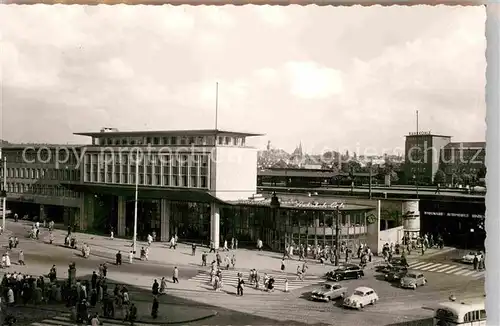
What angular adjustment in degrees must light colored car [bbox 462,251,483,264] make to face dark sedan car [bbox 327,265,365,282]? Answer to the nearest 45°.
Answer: approximately 45° to its right

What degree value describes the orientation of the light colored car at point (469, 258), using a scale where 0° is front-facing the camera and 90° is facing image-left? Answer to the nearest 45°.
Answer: approximately 45°

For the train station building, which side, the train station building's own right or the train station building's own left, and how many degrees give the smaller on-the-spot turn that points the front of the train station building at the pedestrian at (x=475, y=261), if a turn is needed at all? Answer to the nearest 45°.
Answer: approximately 135° to the train station building's own left
